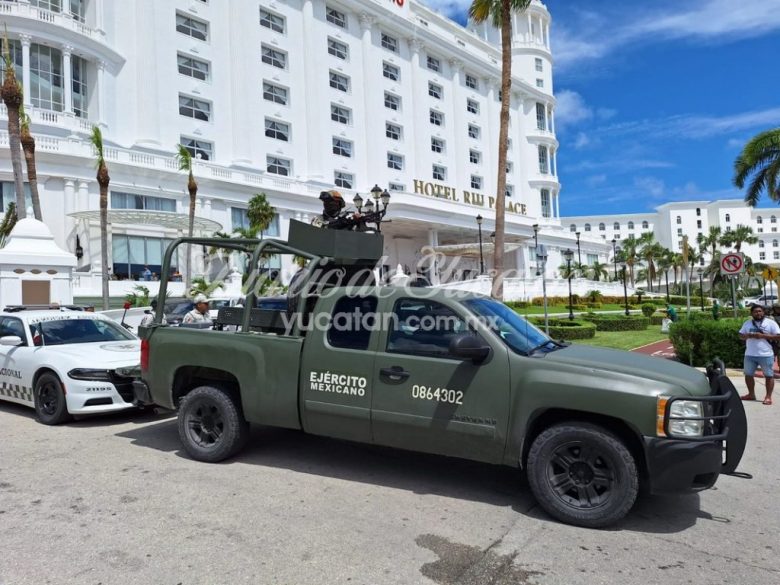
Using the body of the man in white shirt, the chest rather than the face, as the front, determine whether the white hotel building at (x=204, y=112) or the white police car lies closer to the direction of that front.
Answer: the white police car

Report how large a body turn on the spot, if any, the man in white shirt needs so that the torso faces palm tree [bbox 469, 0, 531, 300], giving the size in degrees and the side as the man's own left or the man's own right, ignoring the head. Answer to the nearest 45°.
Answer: approximately 135° to the man's own right

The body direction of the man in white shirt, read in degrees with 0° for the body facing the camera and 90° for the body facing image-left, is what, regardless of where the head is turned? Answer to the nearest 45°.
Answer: approximately 0°

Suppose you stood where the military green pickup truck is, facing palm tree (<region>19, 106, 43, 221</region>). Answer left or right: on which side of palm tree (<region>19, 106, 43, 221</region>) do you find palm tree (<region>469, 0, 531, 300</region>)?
right

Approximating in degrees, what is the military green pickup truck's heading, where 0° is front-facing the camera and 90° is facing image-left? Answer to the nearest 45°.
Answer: approximately 315°

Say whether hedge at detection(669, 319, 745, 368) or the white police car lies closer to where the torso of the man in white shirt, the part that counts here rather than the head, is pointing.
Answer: the white police car

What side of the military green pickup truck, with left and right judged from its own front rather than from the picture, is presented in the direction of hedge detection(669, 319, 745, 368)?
left

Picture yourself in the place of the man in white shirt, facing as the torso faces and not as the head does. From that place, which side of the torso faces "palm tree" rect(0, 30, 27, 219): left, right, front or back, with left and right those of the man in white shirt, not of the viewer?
right

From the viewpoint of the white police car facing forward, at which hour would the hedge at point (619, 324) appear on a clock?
The hedge is roughly at 10 o'clock from the white police car.

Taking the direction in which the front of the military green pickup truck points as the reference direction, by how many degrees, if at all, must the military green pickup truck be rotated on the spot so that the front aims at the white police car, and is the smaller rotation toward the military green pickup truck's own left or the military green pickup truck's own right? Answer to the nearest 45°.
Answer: approximately 180°
